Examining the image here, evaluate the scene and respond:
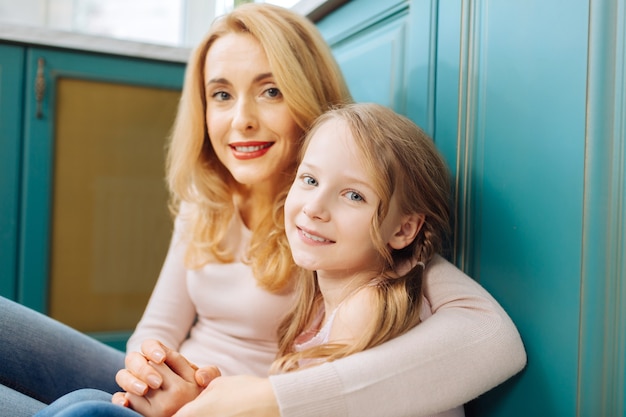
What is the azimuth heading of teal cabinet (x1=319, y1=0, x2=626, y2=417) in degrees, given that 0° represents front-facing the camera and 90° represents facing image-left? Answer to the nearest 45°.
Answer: approximately 45°

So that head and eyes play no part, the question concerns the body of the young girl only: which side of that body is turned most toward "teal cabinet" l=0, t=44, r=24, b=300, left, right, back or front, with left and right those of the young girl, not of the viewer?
right
